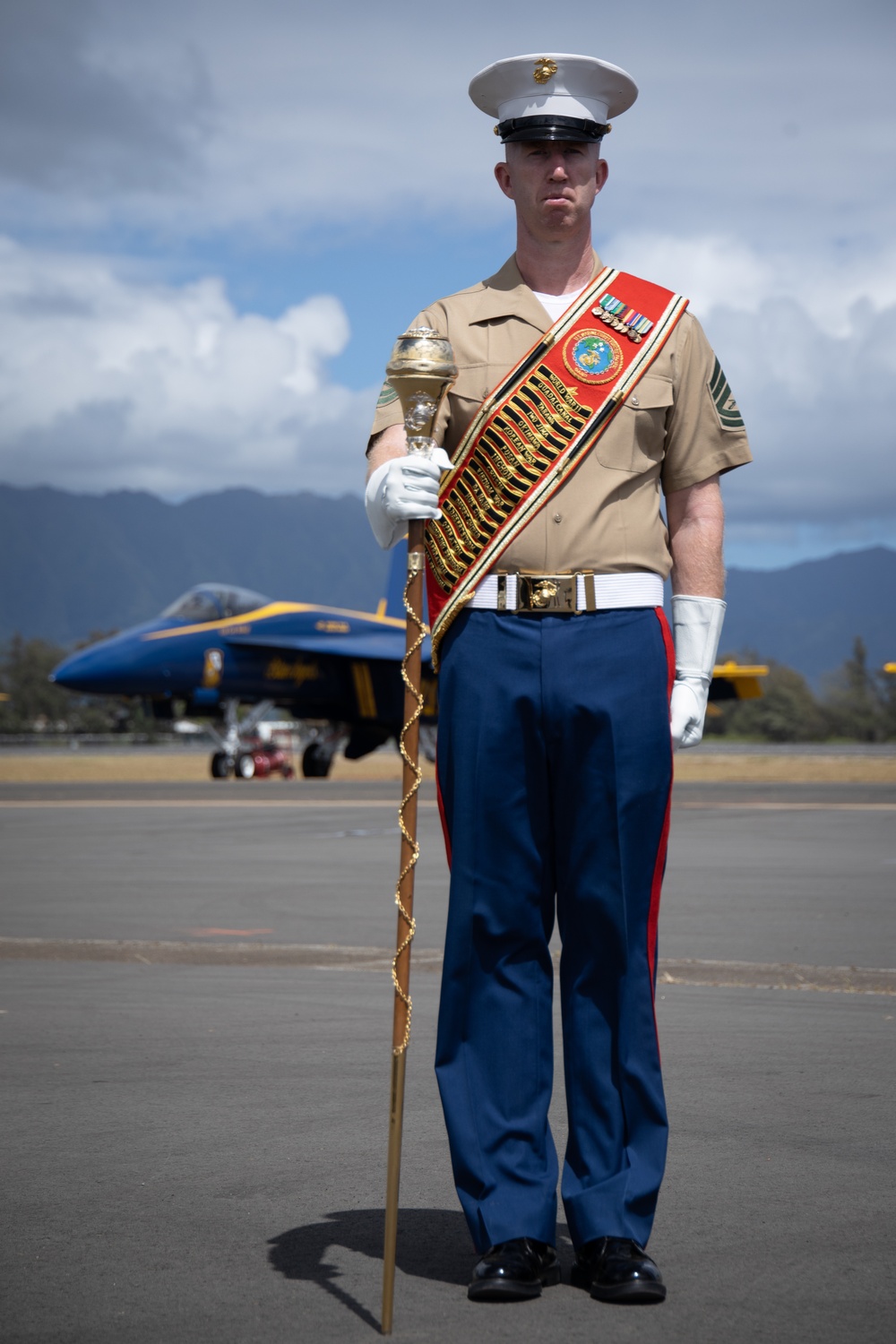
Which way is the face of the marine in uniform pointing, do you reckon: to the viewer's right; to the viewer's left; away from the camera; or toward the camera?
toward the camera

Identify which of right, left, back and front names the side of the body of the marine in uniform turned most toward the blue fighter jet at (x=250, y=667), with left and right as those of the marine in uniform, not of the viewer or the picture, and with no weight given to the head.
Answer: back

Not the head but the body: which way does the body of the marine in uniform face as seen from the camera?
toward the camera
